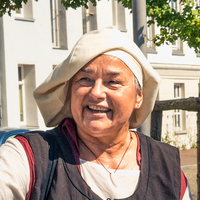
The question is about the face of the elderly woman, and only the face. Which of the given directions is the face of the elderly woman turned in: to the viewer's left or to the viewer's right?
to the viewer's left

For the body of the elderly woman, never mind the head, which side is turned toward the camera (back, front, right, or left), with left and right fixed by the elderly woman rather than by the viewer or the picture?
front

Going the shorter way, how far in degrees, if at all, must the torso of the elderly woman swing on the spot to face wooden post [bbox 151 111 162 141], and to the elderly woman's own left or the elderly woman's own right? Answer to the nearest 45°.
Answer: approximately 180°
